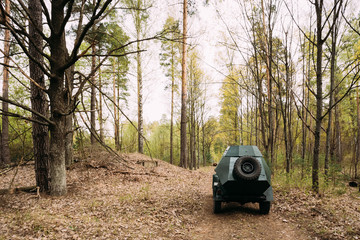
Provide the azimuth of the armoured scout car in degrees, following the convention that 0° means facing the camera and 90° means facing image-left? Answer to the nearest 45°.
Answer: approximately 180°
